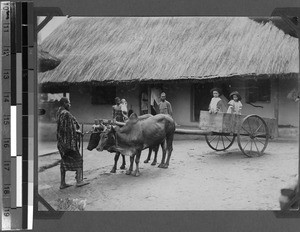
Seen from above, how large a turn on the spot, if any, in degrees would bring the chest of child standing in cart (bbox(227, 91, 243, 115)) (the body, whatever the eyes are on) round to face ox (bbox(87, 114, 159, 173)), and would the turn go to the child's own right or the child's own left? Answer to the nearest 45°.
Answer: approximately 90° to the child's own right

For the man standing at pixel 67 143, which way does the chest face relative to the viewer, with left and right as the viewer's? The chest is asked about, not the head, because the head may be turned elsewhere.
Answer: facing to the right of the viewer

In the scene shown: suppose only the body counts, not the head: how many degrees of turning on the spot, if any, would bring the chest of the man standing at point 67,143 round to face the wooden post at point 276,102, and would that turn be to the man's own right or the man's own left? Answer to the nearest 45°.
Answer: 0° — they already face it

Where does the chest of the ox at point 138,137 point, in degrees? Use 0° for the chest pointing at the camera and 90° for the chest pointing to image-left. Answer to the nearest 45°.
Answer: approximately 45°

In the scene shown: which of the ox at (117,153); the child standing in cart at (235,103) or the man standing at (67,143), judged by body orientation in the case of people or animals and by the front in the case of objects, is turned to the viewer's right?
the man standing

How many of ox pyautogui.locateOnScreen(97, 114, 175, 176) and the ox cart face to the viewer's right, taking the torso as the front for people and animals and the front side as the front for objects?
0

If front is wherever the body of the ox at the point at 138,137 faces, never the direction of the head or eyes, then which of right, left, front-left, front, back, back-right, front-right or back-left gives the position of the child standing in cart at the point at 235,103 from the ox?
back-left

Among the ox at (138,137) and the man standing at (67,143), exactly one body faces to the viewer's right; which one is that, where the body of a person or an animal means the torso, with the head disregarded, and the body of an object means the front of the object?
the man standing

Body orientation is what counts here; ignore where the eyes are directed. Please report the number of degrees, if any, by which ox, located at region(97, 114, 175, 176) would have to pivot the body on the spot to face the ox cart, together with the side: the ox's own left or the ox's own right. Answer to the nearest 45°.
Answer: approximately 135° to the ox's own left

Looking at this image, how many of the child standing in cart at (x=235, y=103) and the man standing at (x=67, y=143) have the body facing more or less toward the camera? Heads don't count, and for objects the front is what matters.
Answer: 1
